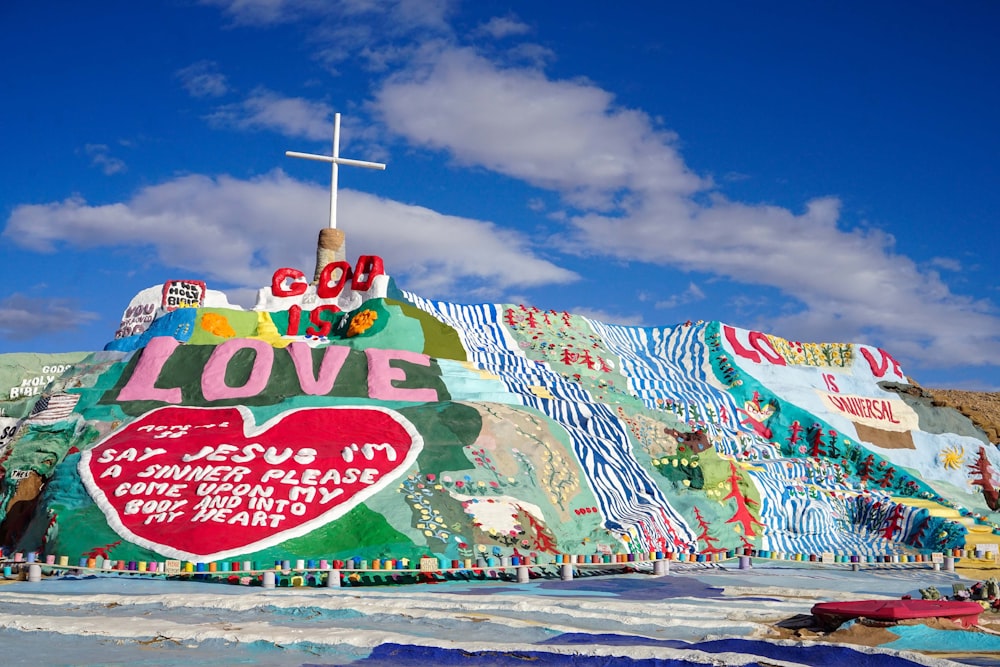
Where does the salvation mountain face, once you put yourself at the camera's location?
facing the viewer
